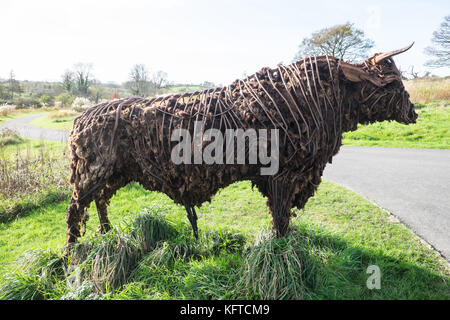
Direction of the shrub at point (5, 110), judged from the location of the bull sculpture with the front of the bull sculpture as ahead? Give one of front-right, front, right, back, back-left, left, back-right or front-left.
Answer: back-left

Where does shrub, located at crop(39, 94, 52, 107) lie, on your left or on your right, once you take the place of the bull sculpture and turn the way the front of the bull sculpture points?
on your left

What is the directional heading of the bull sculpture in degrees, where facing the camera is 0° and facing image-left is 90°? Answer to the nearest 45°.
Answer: approximately 270°

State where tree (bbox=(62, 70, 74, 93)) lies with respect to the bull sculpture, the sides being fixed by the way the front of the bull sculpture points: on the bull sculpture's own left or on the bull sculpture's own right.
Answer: on the bull sculpture's own left
